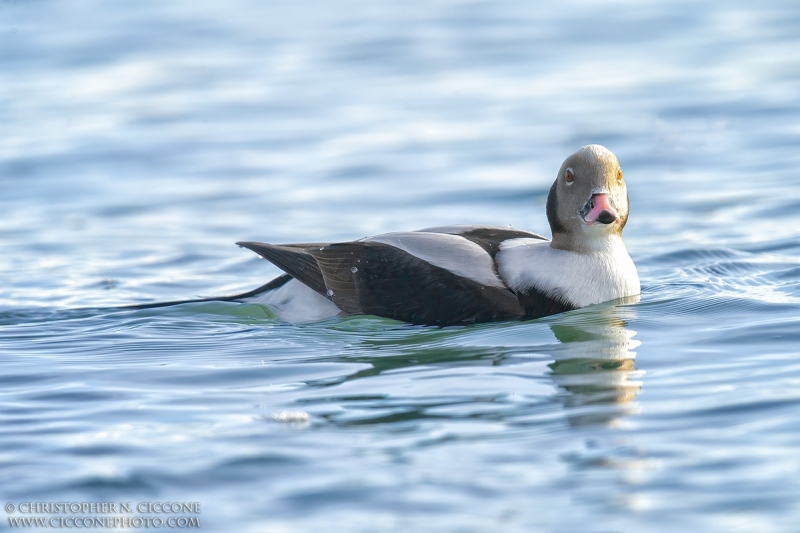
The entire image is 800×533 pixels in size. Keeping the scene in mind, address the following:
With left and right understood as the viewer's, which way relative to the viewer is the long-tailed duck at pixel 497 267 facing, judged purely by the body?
facing to the right of the viewer
